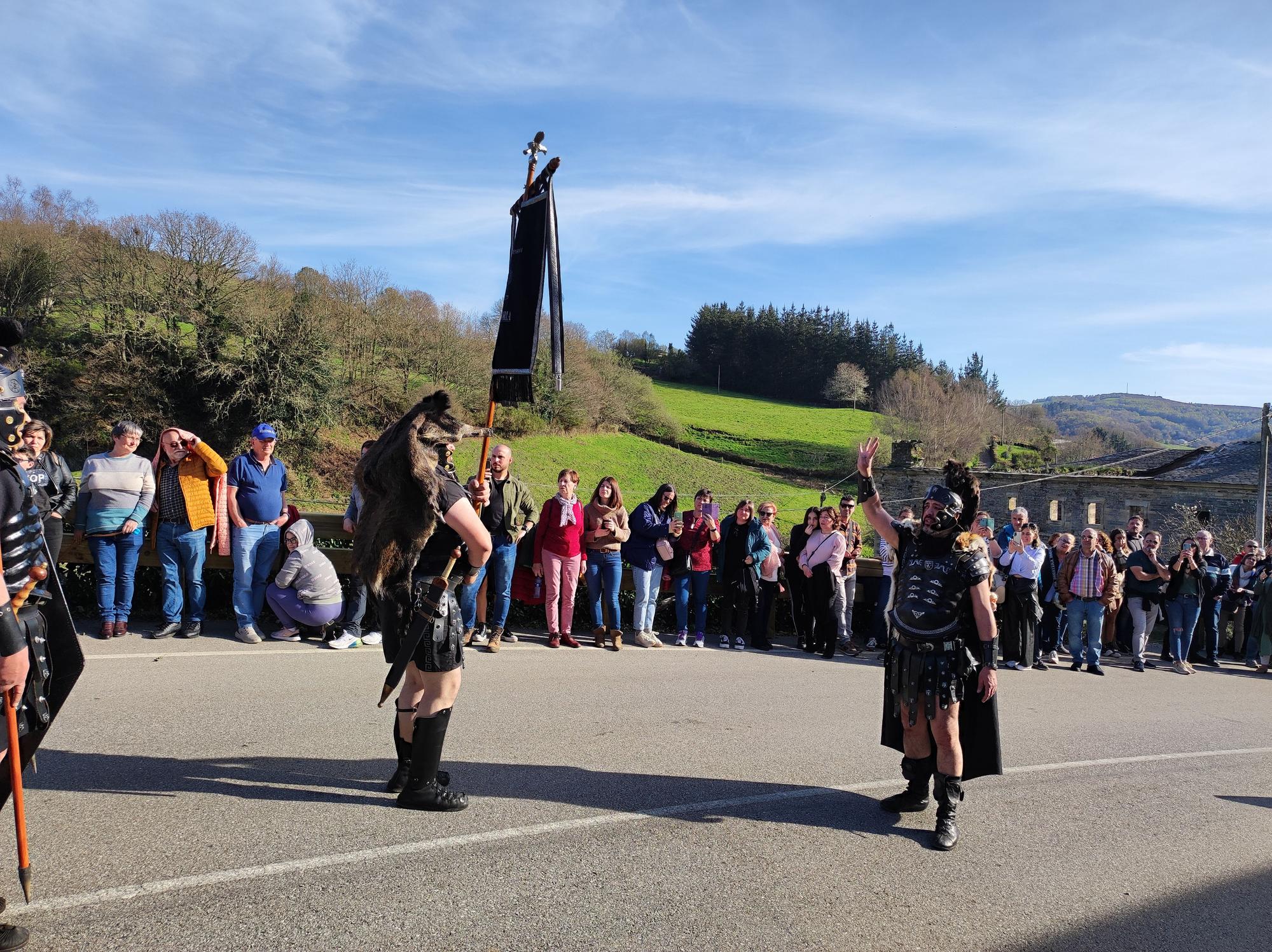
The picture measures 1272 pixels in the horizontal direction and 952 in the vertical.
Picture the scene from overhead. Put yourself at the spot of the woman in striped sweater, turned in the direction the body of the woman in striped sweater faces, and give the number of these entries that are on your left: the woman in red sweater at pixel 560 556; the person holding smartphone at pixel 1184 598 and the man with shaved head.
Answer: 3

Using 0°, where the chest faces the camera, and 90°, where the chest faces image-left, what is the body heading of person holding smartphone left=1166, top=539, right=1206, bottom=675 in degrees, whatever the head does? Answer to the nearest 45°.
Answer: approximately 0°

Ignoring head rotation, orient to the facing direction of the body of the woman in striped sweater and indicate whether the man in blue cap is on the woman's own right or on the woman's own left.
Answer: on the woman's own left

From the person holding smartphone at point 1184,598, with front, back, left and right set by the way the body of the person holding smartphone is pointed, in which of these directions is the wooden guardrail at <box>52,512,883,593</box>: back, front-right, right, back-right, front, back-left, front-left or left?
front-right

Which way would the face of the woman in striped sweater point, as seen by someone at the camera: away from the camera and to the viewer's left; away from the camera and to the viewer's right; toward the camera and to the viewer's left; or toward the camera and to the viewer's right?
toward the camera and to the viewer's right

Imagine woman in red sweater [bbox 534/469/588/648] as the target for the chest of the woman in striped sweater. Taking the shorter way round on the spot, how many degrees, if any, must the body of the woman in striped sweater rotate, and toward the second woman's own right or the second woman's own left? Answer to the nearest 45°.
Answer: approximately 90° to the second woman's own left

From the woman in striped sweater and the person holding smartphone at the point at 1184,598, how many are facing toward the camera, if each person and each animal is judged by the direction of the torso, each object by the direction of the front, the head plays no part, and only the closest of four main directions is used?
2

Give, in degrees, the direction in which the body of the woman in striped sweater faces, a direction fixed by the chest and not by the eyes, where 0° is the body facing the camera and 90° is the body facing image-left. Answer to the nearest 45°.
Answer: approximately 0°

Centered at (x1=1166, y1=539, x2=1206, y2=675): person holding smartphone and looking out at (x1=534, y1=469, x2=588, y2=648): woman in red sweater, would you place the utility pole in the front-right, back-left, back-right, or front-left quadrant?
back-right
